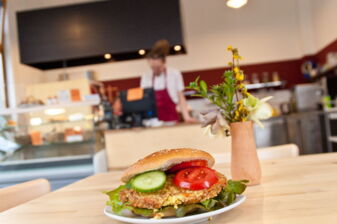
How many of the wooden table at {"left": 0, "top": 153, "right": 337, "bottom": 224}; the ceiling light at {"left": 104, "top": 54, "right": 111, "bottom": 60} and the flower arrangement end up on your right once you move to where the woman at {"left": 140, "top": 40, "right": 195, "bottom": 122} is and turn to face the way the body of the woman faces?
1

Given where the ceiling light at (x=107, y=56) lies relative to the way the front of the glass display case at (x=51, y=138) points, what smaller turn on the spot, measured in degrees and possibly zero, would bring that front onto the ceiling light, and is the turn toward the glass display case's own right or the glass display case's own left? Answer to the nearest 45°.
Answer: approximately 135° to the glass display case's own left

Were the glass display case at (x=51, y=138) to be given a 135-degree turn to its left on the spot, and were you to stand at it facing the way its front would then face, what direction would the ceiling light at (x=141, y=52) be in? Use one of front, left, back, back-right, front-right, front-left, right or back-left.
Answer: front

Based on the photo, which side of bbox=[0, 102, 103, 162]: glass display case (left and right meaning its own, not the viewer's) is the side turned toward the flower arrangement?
front

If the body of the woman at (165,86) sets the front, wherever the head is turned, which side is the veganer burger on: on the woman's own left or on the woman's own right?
on the woman's own left

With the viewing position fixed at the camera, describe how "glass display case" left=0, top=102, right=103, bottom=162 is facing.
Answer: facing the viewer

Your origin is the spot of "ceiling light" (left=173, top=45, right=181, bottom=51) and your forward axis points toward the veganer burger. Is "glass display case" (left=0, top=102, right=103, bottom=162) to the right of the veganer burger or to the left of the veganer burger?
right

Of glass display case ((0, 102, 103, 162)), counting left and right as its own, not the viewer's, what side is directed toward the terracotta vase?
front

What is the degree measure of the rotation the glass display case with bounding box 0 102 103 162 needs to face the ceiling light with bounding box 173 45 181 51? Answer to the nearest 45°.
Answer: approximately 135° to its left

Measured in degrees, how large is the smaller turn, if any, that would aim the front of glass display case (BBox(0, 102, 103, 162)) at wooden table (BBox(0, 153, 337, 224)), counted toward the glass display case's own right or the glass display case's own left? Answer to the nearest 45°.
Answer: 0° — it already faces it

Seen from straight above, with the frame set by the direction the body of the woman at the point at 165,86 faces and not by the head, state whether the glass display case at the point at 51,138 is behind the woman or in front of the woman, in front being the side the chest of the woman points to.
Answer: in front

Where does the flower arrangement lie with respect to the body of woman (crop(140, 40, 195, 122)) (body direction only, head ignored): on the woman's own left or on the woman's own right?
on the woman's own left

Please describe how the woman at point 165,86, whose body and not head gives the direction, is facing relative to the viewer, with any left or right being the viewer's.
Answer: facing the viewer and to the left of the viewer

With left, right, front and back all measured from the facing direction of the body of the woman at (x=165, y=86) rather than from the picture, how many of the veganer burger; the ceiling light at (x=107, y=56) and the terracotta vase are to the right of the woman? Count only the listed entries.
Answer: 1

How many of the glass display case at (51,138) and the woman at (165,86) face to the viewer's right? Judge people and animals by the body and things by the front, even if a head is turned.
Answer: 0

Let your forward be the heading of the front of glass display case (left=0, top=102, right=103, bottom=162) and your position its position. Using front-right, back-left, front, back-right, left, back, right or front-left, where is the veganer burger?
front
